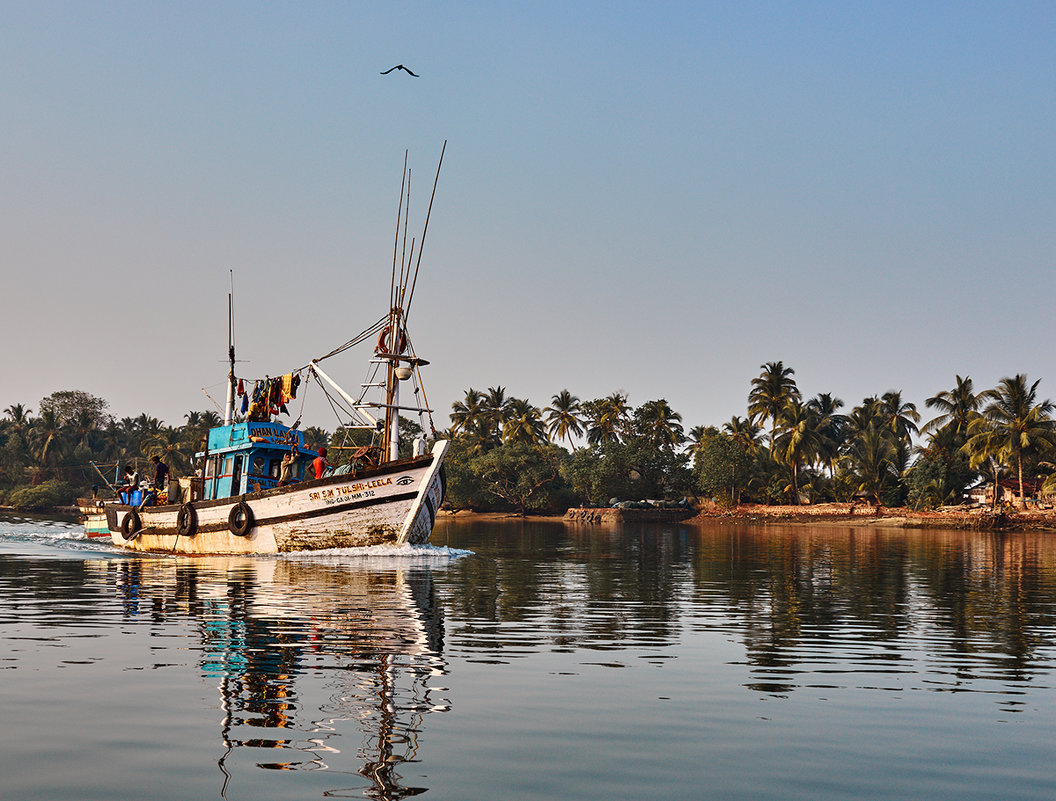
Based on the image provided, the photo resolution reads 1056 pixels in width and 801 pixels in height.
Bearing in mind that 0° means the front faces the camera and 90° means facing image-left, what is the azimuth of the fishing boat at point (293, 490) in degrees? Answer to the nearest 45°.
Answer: approximately 315°
